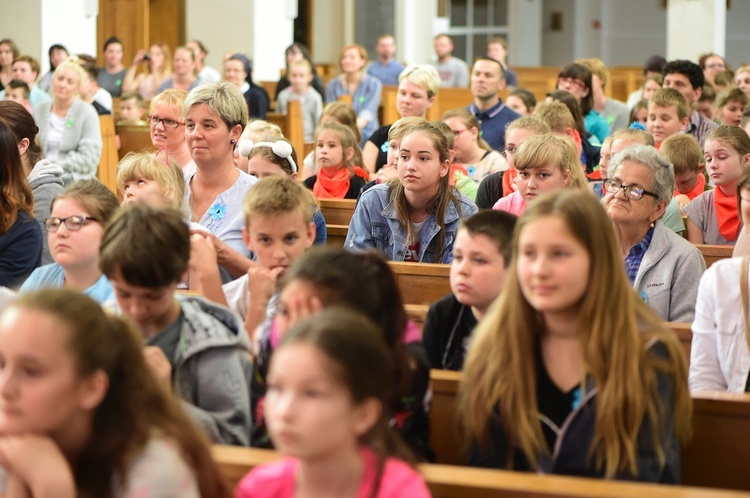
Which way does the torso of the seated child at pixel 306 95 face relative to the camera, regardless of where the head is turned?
toward the camera

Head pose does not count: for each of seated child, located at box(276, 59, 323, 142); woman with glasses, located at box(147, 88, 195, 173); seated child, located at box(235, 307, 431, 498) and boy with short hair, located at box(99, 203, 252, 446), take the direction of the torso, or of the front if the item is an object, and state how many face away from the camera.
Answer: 0

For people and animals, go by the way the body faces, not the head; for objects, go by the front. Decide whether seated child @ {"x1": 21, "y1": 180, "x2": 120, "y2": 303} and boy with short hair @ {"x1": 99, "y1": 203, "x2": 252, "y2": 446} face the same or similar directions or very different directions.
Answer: same or similar directions

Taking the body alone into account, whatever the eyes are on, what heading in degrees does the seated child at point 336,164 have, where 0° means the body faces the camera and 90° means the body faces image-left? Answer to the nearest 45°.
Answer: approximately 45°

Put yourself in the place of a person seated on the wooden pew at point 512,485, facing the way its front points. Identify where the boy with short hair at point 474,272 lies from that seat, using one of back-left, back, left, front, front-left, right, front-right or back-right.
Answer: back-right

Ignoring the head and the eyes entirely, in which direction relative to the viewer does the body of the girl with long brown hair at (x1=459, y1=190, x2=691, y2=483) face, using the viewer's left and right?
facing the viewer and to the left of the viewer

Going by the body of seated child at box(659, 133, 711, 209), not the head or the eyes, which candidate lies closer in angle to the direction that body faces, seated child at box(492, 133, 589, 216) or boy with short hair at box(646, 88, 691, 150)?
the seated child

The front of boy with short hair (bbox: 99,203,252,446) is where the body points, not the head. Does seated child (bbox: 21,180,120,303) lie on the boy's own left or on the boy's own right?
on the boy's own right

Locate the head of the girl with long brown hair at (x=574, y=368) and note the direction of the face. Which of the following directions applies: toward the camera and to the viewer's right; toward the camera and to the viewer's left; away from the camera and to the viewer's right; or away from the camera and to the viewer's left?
toward the camera and to the viewer's left

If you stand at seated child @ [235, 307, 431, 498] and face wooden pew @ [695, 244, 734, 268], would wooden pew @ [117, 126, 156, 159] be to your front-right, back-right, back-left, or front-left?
front-left

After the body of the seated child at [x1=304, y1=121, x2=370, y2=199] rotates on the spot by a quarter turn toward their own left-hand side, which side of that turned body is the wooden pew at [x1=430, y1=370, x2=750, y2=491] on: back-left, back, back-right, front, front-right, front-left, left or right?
front-right

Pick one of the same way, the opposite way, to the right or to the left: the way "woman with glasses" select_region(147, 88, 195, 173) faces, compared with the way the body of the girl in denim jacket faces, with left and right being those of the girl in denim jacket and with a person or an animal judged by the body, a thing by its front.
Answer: the same way

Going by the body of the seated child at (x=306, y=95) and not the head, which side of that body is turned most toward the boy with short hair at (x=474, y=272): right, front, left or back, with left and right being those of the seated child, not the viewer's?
front

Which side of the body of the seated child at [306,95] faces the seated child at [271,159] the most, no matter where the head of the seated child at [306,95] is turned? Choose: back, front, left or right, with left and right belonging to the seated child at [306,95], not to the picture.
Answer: front

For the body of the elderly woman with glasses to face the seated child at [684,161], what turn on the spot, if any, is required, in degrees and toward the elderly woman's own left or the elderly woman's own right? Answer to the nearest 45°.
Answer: approximately 135° to the elderly woman's own right

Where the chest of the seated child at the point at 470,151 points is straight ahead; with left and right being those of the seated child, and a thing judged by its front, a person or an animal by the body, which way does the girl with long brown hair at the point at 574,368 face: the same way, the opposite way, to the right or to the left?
the same way
